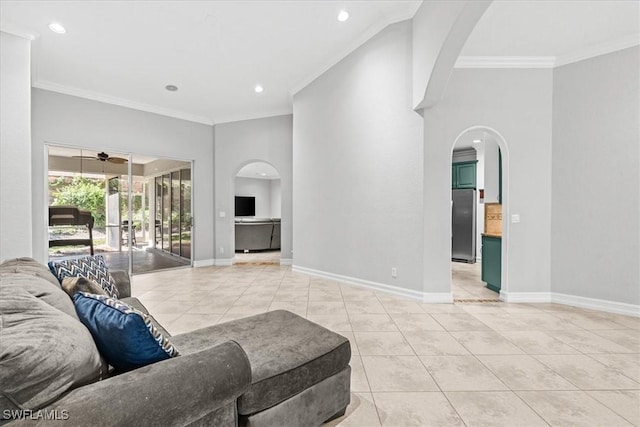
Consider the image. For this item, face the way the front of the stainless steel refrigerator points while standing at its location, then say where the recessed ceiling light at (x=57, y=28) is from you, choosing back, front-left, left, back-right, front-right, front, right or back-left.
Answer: front-right

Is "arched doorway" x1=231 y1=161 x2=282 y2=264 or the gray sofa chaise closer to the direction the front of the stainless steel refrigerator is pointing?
the gray sofa chaise

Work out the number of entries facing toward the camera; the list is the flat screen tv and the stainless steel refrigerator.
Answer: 2

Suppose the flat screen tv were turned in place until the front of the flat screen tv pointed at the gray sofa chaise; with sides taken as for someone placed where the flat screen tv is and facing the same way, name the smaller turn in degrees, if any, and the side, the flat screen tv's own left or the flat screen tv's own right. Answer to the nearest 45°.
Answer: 0° — it already faces it

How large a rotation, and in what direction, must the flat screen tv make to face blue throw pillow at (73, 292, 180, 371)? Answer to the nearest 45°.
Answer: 0° — it already faces it

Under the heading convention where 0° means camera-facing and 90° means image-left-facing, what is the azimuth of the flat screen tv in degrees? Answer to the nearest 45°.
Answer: approximately 0°

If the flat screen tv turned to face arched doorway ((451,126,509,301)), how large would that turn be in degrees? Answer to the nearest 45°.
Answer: approximately 45° to its left
